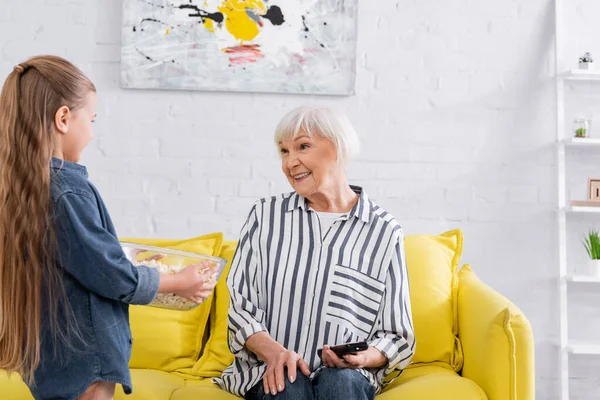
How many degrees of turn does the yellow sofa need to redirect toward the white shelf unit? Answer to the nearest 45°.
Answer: approximately 135° to its left

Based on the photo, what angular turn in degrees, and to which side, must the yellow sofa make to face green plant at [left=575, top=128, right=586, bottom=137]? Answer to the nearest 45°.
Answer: approximately 135° to its left

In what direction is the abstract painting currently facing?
toward the camera

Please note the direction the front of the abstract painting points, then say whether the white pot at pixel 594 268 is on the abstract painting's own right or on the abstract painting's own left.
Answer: on the abstract painting's own left

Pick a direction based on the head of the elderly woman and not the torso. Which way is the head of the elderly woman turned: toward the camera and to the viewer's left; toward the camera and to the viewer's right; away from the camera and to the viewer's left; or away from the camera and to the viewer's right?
toward the camera and to the viewer's left

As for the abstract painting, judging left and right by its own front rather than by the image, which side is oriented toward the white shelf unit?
left

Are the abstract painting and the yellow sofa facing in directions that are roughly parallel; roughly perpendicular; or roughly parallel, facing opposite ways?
roughly parallel

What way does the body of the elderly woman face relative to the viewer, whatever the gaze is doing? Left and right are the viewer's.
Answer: facing the viewer

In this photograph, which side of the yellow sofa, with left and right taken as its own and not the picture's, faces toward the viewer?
front
